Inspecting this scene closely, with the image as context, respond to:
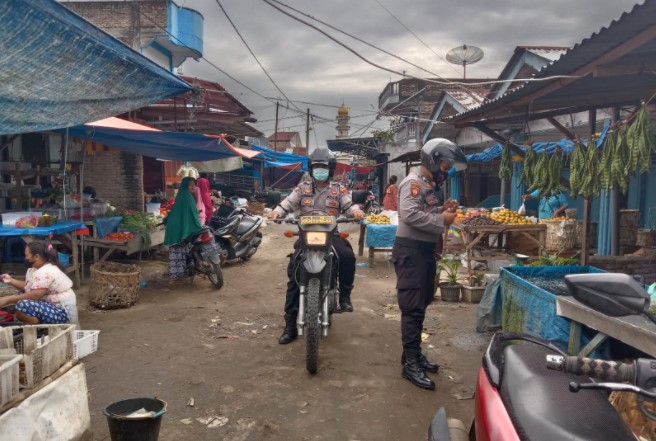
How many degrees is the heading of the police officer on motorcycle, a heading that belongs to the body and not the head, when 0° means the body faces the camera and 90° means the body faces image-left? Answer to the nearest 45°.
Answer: approximately 0°

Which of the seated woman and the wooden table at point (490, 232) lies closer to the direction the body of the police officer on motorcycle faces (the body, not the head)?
the seated woman

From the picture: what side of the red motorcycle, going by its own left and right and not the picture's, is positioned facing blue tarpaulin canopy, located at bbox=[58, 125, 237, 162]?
back
